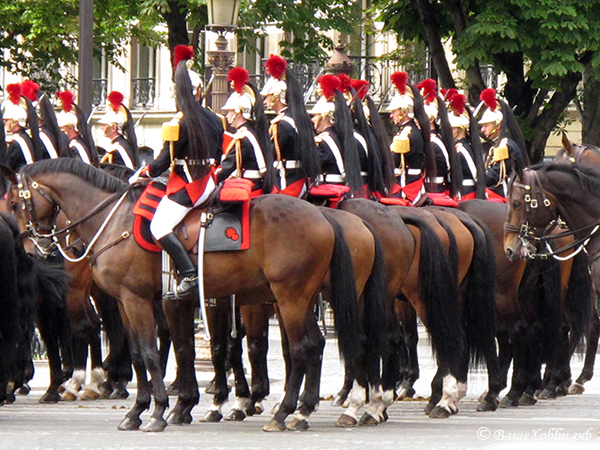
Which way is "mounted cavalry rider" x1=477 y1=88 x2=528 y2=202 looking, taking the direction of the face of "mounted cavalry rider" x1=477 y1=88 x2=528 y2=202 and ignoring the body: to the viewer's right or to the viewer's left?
to the viewer's left

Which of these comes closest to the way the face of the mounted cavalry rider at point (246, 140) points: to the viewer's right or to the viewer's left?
to the viewer's left

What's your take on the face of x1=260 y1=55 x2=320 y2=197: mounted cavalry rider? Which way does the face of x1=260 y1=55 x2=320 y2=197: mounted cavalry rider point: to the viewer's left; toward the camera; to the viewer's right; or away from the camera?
to the viewer's left

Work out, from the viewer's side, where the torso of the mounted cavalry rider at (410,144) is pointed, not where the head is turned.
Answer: to the viewer's left

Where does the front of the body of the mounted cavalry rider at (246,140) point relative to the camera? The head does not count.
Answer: to the viewer's left

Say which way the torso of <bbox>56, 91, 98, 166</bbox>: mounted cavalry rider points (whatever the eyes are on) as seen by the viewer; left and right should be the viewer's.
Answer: facing to the left of the viewer

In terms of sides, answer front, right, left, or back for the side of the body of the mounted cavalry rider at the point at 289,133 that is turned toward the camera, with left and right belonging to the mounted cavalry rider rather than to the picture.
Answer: left

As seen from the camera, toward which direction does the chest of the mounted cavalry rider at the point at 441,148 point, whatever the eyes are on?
to the viewer's left

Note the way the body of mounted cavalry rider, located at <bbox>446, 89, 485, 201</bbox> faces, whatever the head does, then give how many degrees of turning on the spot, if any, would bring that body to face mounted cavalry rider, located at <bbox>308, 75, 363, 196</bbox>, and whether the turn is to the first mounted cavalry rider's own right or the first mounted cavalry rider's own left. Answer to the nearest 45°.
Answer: approximately 45° to the first mounted cavalry rider's own left

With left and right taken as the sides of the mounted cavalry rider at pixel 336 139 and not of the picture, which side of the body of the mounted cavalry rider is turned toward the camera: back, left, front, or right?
left

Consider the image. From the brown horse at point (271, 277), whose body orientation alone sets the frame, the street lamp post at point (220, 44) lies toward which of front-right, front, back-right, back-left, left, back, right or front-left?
right

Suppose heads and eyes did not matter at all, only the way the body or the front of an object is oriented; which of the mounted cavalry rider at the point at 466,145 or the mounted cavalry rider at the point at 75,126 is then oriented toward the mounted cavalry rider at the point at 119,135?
the mounted cavalry rider at the point at 466,145

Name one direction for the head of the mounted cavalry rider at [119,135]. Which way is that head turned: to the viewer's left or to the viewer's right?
to the viewer's left
